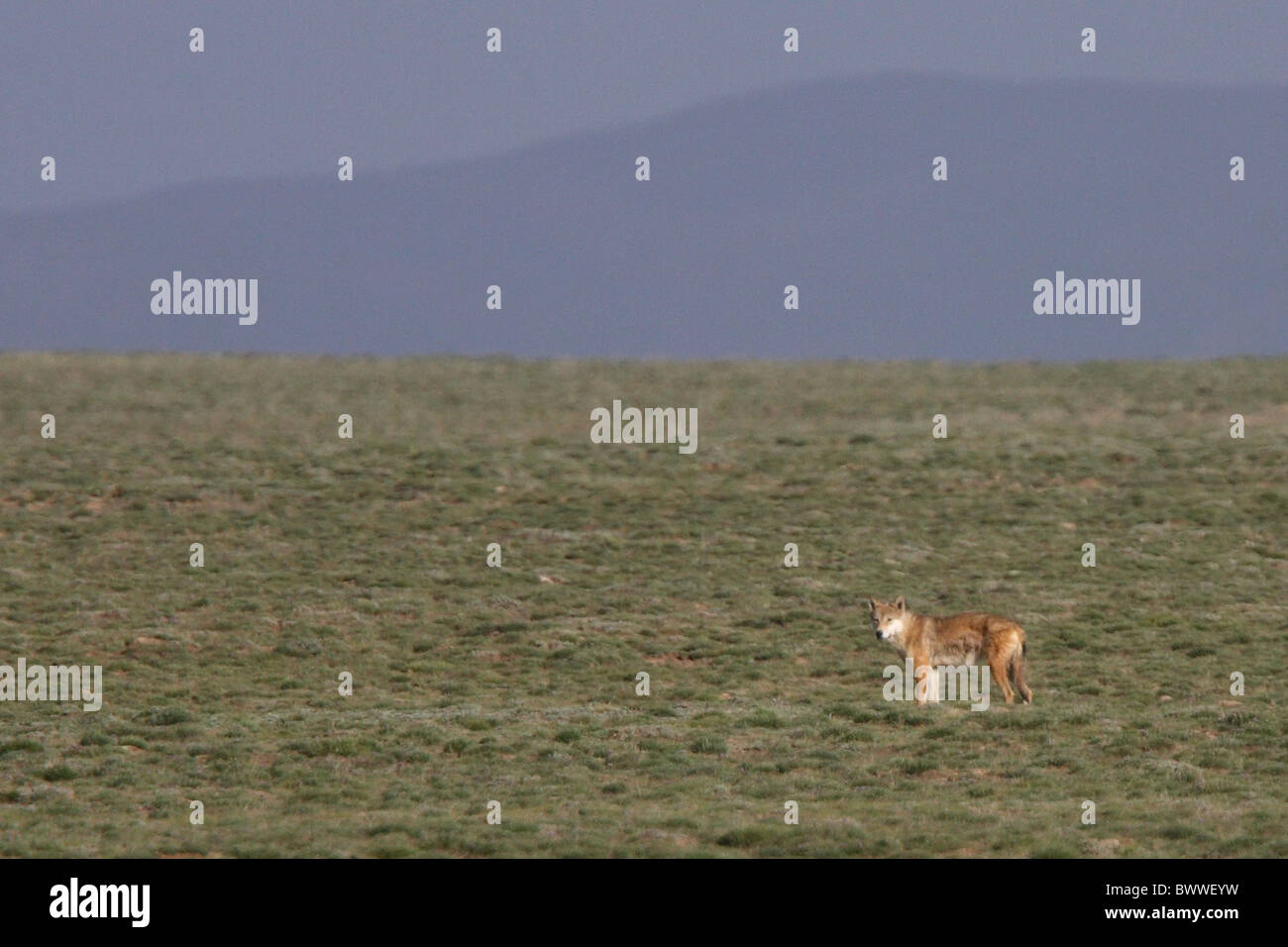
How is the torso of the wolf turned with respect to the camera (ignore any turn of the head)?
to the viewer's left
